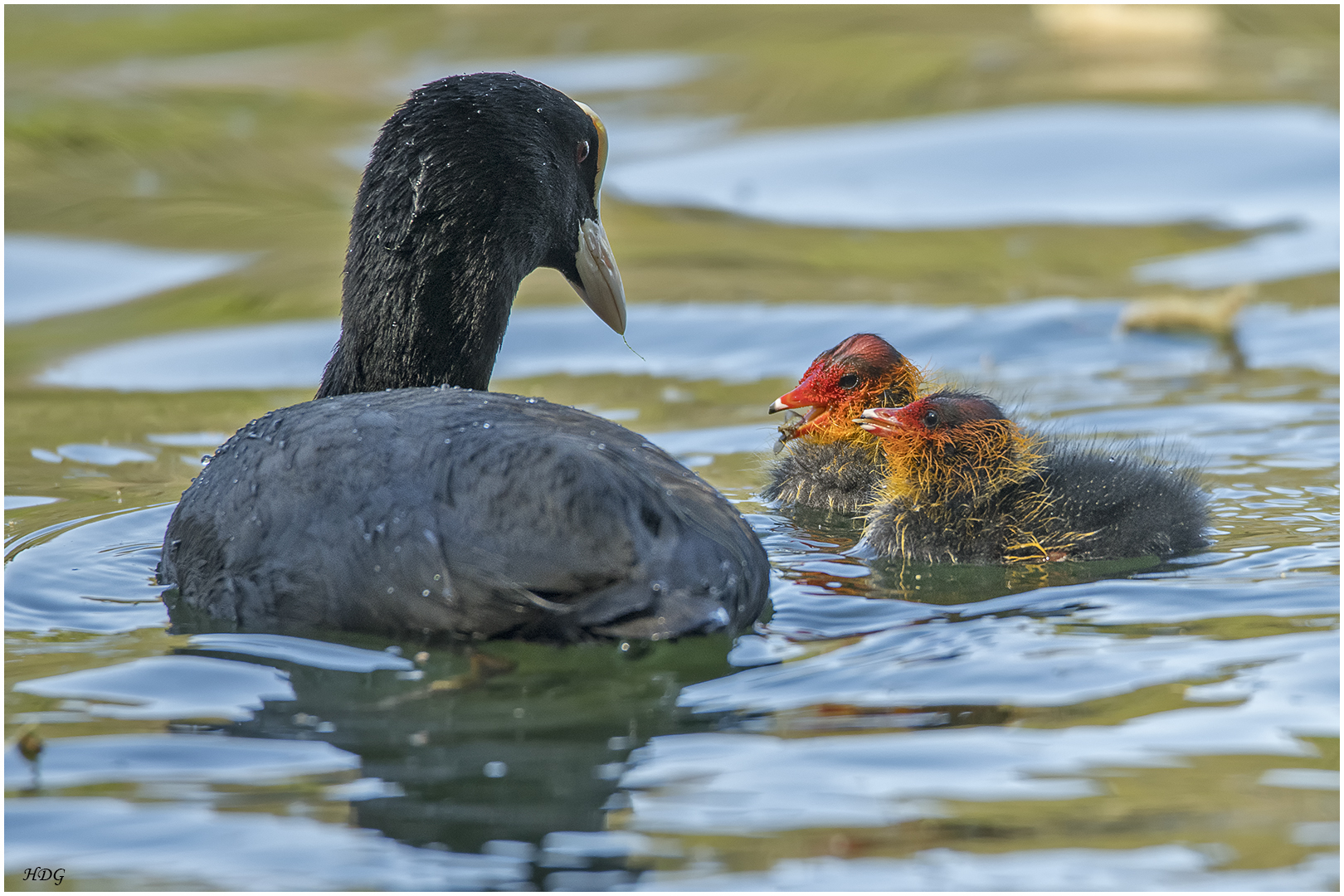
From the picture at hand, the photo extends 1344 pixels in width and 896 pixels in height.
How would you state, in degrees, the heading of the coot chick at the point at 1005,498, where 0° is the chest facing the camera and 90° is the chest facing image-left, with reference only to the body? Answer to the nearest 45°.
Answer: approximately 90°

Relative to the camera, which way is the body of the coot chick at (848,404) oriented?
to the viewer's left

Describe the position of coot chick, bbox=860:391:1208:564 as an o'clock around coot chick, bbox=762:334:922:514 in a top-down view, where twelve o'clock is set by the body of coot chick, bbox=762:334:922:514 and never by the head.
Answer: coot chick, bbox=860:391:1208:564 is roughly at 8 o'clock from coot chick, bbox=762:334:922:514.

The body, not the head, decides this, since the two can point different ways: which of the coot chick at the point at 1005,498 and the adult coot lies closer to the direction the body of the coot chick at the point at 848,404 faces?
the adult coot

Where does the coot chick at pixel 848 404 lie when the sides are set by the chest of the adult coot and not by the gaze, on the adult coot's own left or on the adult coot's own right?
on the adult coot's own right

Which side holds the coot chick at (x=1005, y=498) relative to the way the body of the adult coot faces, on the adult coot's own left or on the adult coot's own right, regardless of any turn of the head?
on the adult coot's own right

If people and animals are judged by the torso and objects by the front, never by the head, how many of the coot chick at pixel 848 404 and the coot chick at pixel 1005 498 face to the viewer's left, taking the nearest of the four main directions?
2

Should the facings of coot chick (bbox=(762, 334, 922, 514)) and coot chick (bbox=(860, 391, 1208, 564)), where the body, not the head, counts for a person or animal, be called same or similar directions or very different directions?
same or similar directions

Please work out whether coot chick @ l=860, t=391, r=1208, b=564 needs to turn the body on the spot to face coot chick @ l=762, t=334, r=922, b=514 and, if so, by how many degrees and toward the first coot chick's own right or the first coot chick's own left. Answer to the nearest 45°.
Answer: approximately 45° to the first coot chick's own right

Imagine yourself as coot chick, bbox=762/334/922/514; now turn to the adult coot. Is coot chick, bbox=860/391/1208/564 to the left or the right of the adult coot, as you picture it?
left
